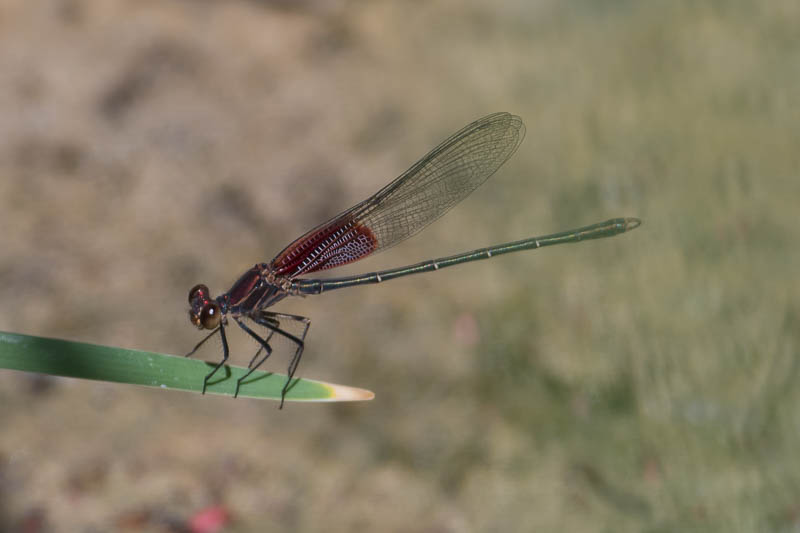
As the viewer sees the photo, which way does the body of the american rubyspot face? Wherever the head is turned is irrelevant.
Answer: to the viewer's left
